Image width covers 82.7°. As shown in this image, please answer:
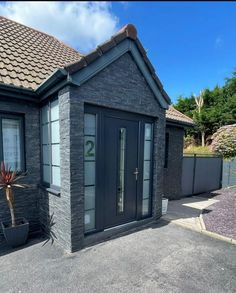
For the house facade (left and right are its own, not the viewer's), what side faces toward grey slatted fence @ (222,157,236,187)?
left

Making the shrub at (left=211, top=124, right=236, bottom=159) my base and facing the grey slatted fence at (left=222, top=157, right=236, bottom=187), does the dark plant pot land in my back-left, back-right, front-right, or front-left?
front-right

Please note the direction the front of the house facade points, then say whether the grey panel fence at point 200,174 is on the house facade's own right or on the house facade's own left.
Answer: on the house facade's own left
